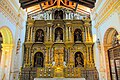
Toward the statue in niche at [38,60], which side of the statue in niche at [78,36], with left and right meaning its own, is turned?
right

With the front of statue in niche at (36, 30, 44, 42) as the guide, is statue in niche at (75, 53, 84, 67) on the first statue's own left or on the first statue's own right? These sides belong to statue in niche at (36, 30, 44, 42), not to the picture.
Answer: on the first statue's own left

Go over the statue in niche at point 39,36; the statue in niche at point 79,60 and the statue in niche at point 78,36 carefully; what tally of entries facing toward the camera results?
3

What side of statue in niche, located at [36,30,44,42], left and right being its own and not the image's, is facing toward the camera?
front

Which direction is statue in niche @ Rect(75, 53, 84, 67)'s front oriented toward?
toward the camera

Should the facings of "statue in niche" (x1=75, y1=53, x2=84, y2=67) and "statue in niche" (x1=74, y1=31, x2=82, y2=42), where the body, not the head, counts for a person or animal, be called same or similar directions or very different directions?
same or similar directions

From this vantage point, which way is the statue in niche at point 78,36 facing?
toward the camera

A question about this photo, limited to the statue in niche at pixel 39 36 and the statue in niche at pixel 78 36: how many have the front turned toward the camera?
2

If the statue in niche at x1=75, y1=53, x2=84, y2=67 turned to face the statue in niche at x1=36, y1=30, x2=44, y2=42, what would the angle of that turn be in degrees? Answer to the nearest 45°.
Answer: approximately 90° to its right

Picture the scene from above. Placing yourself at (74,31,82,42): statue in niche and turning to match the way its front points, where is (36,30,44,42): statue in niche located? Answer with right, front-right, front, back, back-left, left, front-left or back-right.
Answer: right
